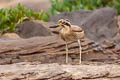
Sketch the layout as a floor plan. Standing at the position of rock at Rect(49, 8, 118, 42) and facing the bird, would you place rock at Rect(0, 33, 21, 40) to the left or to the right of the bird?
right

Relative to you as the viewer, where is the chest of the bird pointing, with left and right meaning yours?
facing the viewer and to the left of the viewer

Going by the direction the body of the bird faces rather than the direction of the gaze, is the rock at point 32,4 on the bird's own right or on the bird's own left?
on the bird's own right

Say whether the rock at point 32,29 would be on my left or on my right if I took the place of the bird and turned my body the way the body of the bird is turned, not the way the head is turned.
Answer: on my right

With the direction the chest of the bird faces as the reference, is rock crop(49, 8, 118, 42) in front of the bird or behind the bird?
behind
